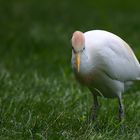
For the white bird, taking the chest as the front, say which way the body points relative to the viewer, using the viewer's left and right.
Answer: facing the viewer and to the left of the viewer
